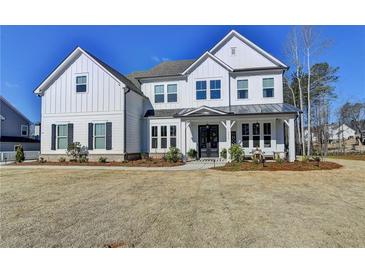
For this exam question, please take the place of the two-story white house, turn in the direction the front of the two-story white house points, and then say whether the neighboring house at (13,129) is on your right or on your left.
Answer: on your right

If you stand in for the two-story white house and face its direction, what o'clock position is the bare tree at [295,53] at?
The bare tree is roughly at 8 o'clock from the two-story white house.

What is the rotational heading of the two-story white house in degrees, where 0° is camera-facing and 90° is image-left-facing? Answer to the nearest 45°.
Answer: approximately 0°

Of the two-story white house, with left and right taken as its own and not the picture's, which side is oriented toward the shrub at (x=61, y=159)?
right
